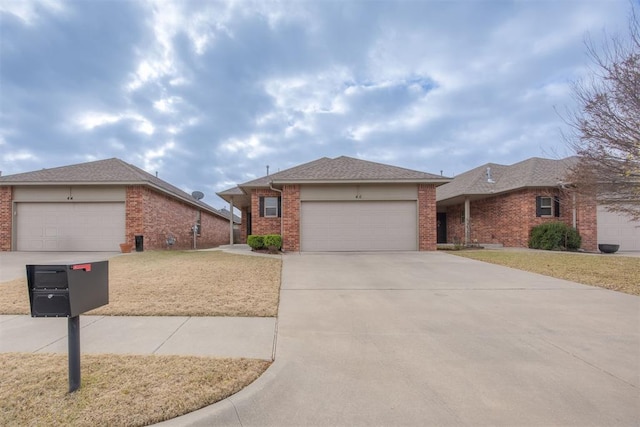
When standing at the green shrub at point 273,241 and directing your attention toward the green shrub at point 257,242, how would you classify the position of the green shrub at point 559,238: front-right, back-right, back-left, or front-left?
back-right

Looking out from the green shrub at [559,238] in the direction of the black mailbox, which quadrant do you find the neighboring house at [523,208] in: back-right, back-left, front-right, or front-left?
back-right

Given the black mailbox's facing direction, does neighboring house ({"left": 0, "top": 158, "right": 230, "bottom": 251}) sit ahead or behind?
behind

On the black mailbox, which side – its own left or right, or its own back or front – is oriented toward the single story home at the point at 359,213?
back

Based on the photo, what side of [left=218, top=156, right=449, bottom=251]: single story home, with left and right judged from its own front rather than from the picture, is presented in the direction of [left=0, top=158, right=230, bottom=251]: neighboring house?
right

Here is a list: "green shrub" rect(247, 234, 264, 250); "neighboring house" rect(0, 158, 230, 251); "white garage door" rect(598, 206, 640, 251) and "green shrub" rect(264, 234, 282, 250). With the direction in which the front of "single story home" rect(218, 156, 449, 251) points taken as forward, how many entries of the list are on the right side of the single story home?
3

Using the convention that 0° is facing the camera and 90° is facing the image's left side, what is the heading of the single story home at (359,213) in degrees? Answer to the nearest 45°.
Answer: approximately 0°

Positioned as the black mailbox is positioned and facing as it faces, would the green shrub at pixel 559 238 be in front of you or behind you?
behind

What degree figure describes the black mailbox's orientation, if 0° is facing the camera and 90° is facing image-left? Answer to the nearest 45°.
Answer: approximately 45°
